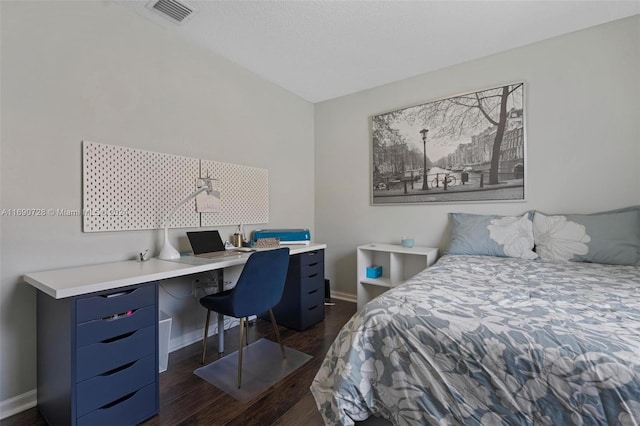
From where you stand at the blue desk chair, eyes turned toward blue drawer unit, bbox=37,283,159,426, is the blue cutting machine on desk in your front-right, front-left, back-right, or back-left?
back-right

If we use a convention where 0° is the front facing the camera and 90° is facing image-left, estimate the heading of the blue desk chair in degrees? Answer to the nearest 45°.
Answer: approximately 135°

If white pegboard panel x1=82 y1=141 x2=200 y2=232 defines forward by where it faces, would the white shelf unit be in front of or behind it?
in front

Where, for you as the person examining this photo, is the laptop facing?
facing the viewer and to the right of the viewer

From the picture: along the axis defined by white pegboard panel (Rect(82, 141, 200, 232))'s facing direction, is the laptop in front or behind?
in front

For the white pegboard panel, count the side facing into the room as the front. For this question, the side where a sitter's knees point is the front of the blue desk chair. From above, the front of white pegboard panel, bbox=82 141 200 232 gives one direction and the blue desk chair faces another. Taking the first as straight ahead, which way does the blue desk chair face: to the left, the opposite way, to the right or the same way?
the opposite way

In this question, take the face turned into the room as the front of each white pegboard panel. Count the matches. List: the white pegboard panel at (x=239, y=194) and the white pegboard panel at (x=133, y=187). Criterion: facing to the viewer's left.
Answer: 0
